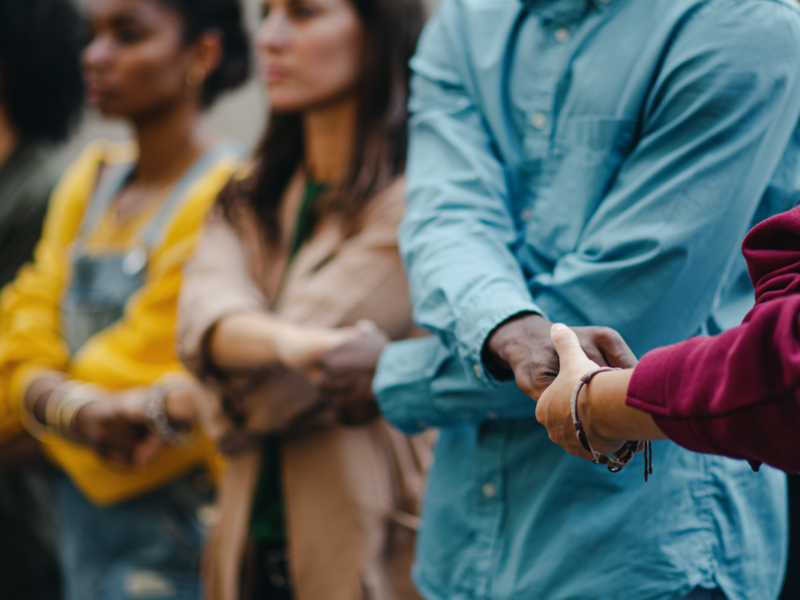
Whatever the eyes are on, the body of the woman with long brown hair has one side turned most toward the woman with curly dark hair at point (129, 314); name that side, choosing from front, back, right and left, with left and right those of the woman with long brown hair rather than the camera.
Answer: right

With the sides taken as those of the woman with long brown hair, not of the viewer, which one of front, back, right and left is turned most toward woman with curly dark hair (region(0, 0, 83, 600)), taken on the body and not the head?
right

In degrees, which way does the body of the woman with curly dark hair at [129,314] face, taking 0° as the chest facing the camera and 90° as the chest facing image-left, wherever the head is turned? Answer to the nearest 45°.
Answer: approximately 45°

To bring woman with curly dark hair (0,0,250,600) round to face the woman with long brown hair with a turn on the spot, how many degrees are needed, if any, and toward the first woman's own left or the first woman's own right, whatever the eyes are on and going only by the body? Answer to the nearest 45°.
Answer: approximately 90° to the first woman's own left

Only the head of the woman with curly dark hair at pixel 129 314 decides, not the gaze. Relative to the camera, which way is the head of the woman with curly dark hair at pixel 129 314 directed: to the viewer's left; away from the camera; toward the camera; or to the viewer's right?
to the viewer's left

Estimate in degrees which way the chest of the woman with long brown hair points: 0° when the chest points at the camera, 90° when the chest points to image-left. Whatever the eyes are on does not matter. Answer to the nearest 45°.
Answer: approximately 45°
